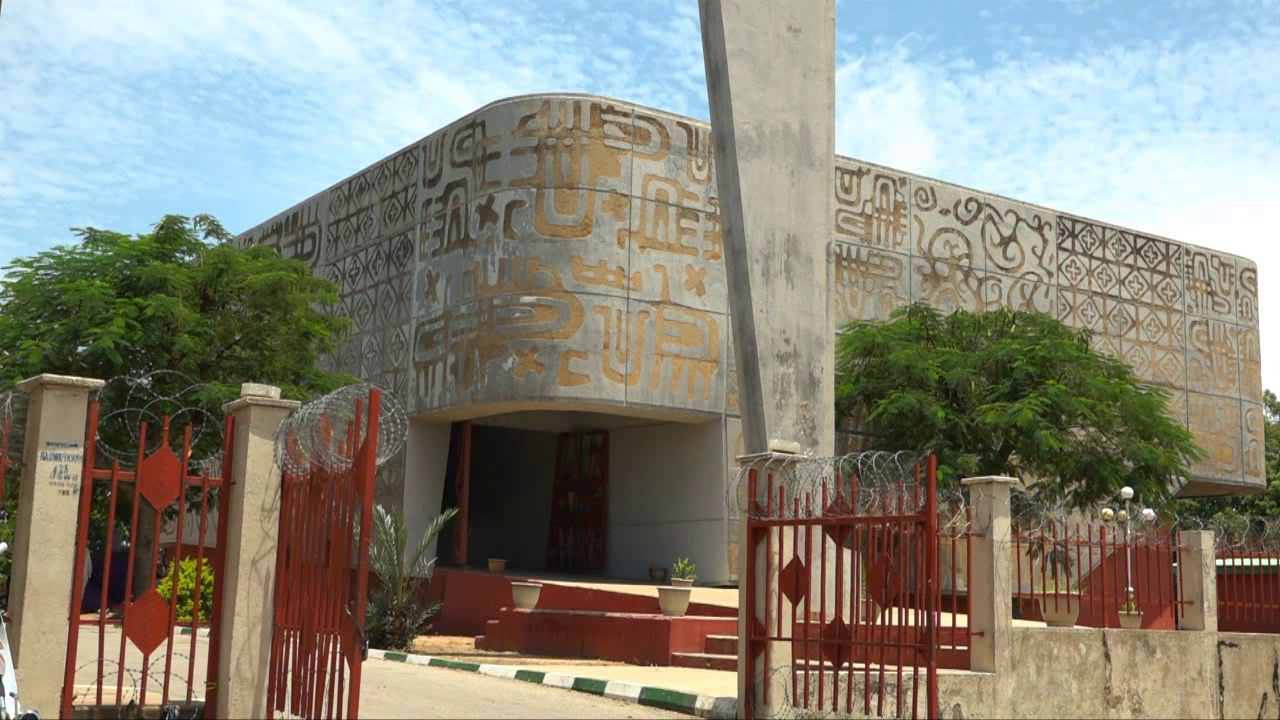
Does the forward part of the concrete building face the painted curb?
yes

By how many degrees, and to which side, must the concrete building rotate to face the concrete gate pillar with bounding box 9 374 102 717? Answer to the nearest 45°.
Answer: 0° — it already faces it

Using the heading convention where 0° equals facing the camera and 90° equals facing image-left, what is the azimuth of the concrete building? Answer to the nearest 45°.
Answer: approximately 0°

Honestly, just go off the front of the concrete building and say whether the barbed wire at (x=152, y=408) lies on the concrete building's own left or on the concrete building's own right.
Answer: on the concrete building's own right

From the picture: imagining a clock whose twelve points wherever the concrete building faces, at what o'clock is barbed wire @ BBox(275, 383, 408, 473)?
The barbed wire is roughly at 12 o'clock from the concrete building.

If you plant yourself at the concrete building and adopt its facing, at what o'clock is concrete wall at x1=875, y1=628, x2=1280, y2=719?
The concrete wall is roughly at 11 o'clock from the concrete building.
